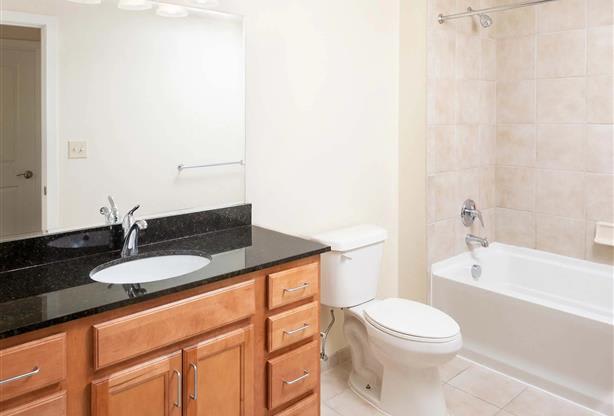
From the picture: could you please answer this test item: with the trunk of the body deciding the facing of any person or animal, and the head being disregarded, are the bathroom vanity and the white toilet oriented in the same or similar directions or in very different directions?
same or similar directions

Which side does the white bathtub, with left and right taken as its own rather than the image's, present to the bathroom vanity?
front

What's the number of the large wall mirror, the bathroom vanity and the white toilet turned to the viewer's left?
0

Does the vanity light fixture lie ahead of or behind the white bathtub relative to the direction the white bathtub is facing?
ahead

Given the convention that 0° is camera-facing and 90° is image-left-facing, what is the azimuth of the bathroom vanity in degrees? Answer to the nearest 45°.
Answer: approximately 315°

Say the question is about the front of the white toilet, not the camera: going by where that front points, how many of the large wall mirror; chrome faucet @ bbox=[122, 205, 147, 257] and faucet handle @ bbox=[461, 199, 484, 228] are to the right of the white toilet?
2

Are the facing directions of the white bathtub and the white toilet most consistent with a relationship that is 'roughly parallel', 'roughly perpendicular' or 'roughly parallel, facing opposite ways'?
roughly perpendicular

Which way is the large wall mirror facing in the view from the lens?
facing the viewer and to the right of the viewer

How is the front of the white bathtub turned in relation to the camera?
facing the viewer and to the left of the viewer
